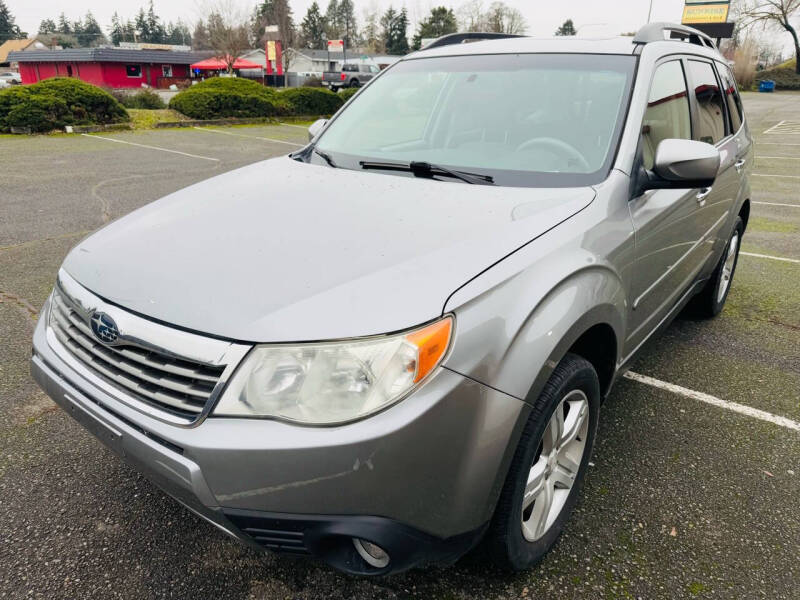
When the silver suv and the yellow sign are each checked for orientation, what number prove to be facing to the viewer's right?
0

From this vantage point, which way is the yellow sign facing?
toward the camera

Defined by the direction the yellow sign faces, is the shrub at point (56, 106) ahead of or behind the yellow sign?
ahead

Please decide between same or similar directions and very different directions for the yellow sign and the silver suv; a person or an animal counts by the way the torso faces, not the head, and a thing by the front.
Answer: same or similar directions

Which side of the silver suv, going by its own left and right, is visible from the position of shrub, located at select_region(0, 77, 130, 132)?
right

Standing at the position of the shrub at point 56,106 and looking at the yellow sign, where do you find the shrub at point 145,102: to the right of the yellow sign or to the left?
left

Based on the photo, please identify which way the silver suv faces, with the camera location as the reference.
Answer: facing the viewer and to the left of the viewer

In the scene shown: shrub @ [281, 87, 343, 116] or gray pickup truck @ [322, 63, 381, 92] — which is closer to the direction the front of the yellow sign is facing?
the shrub

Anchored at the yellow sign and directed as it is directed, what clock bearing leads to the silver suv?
The silver suv is roughly at 12 o'clock from the yellow sign.

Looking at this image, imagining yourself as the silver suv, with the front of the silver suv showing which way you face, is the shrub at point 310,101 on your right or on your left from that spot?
on your right
